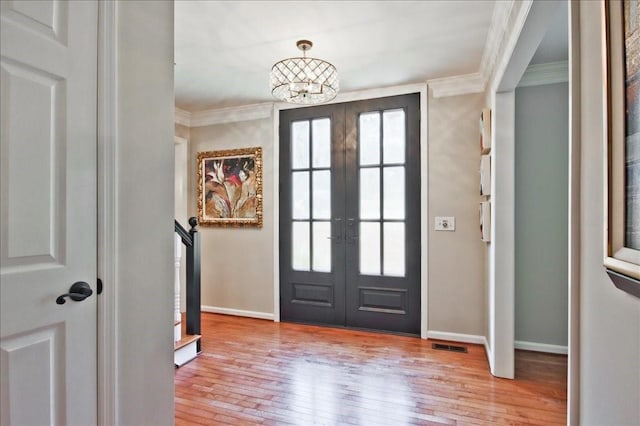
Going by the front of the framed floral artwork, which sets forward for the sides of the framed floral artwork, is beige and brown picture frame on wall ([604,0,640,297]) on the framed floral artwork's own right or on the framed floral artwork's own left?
on the framed floral artwork's own left

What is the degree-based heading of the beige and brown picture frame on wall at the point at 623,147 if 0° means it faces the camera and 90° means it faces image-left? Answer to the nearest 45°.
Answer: approximately 45°

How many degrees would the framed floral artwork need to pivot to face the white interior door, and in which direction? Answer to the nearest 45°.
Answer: approximately 45° to its left

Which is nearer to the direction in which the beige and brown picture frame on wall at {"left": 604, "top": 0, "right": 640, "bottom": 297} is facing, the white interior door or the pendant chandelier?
the white interior door

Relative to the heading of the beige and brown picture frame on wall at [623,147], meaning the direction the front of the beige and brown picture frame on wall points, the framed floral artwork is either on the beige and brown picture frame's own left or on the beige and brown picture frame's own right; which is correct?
on the beige and brown picture frame's own right

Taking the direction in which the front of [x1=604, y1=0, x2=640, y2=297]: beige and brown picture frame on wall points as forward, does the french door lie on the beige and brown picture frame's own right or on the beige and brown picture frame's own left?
on the beige and brown picture frame's own right

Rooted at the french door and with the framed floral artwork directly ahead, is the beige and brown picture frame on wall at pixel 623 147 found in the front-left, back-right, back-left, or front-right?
back-left

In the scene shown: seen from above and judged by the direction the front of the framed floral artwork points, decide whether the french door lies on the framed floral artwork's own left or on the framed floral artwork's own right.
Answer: on the framed floral artwork's own left
